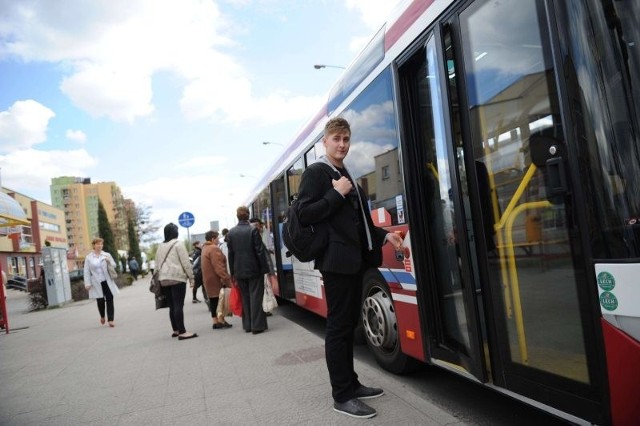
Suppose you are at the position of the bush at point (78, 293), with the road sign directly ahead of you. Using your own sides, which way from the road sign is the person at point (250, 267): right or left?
right

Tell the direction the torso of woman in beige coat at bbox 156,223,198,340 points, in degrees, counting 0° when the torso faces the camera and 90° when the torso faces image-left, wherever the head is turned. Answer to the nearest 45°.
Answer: approximately 225°

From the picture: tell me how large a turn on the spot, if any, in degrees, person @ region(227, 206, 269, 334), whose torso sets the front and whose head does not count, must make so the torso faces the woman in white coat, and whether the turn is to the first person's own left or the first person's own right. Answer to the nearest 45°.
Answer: approximately 45° to the first person's own left

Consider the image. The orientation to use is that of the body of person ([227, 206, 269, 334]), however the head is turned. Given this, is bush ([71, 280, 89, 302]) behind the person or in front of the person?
in front

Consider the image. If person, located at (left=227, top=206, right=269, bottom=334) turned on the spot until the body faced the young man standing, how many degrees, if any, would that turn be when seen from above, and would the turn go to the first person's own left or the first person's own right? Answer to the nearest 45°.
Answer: approximately 180°

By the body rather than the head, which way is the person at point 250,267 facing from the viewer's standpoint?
away from the camera

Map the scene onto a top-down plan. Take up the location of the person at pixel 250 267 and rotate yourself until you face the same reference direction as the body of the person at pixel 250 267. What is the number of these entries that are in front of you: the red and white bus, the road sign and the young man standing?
1

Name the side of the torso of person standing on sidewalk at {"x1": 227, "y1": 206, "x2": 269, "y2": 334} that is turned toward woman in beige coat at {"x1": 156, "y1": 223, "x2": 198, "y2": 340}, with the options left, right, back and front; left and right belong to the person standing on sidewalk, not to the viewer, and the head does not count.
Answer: left
